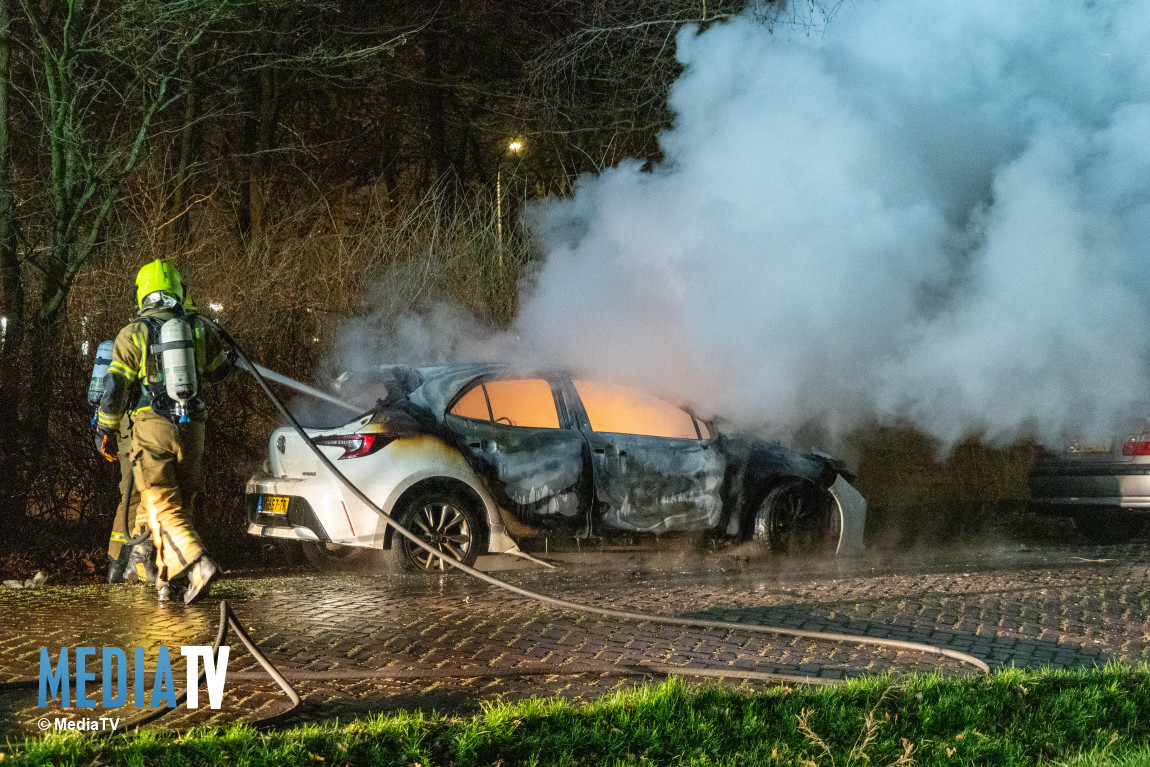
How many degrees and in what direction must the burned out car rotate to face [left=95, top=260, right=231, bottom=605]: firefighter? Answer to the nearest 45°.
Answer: approximately 180°

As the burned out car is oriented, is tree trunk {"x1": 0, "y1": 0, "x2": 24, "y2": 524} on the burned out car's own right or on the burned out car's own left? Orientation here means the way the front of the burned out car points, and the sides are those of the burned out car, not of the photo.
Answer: on the burned out car's own left

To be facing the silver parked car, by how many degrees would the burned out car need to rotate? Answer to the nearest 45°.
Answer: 0° — it already faces it

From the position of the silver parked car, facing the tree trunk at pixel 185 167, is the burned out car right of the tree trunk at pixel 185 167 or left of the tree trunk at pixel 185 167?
left

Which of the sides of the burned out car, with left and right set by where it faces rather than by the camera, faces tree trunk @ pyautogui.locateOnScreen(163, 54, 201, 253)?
left

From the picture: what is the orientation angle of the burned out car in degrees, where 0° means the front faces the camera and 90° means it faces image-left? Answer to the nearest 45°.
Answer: approximately 225°
